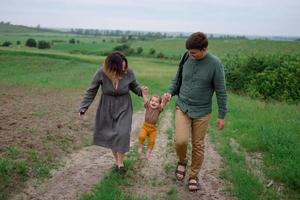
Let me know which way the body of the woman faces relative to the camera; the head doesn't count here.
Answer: toward the camera

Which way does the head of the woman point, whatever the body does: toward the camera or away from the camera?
toward the camera

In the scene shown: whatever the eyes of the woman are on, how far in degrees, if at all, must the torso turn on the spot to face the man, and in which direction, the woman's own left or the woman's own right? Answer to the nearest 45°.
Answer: approximately 90° to the woman's own left

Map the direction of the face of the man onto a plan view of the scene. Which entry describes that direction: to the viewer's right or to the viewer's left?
to the viewer's left

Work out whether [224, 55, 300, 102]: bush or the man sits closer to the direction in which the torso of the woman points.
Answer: the man

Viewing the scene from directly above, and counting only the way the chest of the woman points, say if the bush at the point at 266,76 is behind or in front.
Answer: behind
